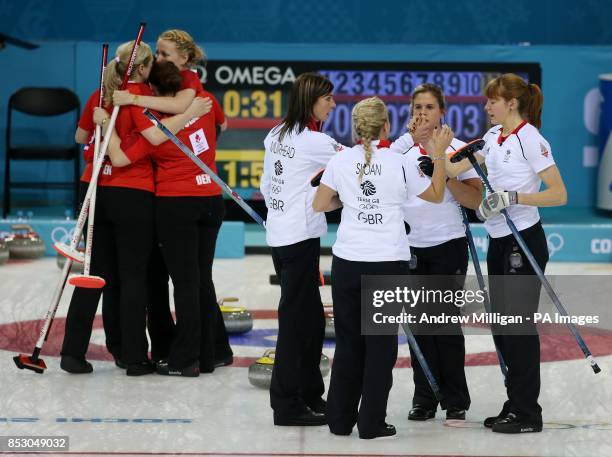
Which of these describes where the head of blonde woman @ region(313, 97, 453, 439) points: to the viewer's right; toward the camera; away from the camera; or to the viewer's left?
away from the camera

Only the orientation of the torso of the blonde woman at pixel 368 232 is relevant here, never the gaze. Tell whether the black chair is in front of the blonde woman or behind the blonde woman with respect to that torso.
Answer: in front

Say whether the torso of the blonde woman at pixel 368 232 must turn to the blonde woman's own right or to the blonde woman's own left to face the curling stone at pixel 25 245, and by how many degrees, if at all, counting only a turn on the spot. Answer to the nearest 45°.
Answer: approximately 45° to the blonde woman's own left

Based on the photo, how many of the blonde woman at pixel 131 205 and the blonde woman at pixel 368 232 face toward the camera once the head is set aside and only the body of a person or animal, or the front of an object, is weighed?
0

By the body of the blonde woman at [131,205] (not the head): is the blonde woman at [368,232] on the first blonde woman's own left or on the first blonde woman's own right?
on the first blonde woman's own right

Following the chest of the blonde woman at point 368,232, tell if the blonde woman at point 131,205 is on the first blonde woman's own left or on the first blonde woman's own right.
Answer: on the first blonde woman's own left

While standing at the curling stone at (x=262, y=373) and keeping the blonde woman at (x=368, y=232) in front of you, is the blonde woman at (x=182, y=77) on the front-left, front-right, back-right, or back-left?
back-right

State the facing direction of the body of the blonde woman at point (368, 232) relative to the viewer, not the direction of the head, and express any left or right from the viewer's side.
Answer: facing away from the viewer

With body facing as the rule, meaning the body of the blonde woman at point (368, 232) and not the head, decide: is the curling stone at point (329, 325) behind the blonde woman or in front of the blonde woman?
in front

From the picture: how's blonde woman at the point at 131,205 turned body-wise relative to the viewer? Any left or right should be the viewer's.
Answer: facing away from the viewer and to the right of the viewer
